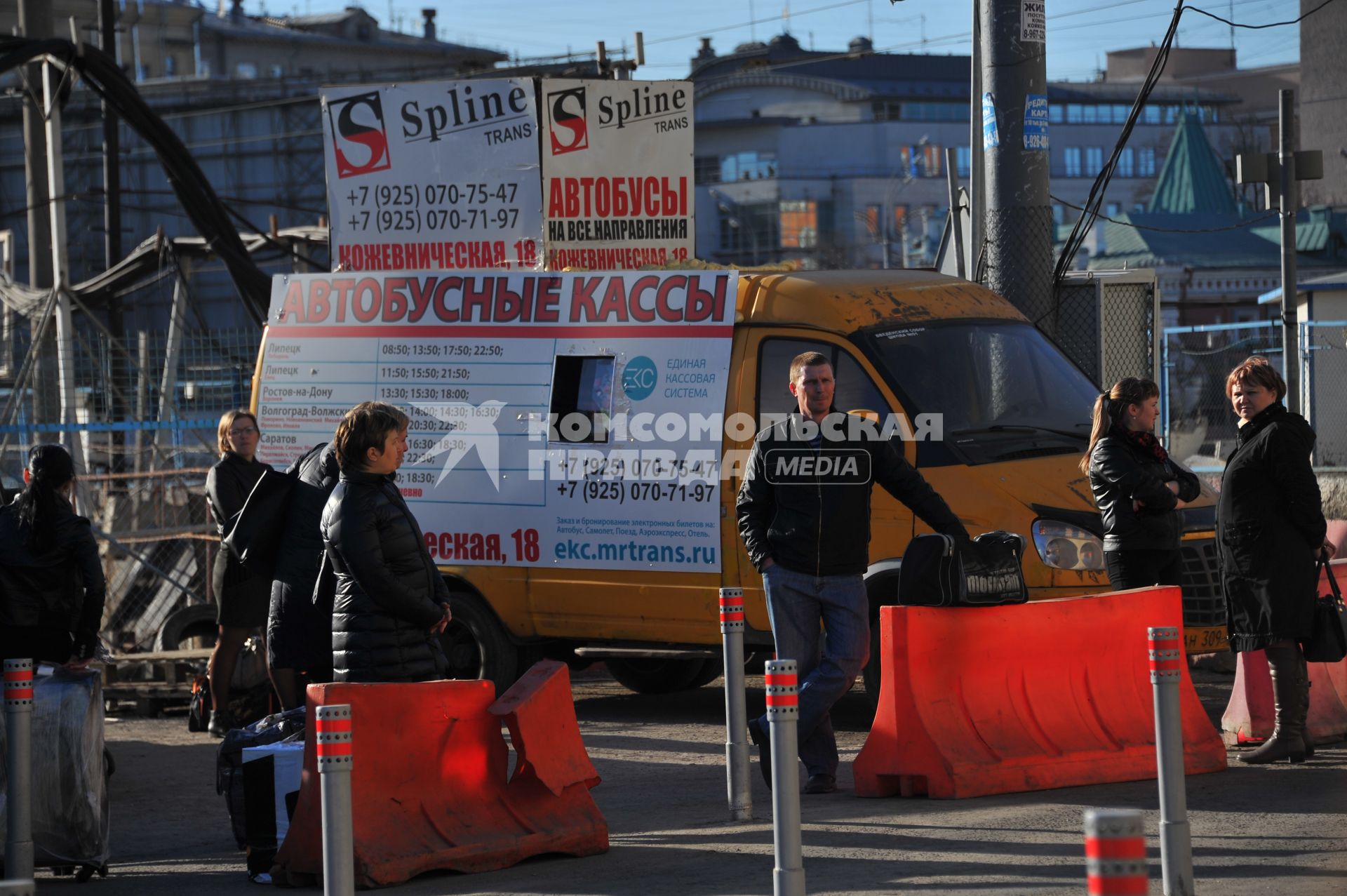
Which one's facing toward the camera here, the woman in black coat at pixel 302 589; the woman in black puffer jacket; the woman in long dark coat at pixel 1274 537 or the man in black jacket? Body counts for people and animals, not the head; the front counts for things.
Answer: the man in black jacket

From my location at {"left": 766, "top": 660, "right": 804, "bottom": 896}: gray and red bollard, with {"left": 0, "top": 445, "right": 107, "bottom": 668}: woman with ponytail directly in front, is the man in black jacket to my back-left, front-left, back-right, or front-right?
front-right

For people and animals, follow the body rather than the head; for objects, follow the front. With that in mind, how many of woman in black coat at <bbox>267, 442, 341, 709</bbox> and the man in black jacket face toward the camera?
1

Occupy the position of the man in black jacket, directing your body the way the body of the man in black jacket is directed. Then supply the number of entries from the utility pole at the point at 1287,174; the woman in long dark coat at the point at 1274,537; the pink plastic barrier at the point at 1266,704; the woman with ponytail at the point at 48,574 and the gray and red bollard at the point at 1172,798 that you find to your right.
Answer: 1

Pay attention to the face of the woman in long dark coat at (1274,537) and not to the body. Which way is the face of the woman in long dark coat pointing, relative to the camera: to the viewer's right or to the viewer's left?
to the viewer's left

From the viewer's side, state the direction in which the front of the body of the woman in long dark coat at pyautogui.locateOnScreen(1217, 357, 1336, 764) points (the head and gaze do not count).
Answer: to the viewer's left

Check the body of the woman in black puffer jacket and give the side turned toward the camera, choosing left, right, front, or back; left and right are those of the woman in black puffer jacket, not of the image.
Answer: right

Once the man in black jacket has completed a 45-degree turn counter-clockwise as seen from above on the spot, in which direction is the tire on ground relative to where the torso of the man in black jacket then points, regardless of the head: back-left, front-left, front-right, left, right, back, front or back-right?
back

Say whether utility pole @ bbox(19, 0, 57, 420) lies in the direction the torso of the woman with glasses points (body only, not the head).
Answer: no

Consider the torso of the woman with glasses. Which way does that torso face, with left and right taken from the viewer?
facing the viewer and to the right of the viewer

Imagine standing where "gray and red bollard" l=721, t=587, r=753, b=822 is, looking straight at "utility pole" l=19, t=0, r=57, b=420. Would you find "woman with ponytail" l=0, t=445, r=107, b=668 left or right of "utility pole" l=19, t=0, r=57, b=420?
left

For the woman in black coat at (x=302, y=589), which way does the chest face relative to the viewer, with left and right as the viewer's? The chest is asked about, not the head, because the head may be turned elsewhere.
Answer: facing to the right of the viewer

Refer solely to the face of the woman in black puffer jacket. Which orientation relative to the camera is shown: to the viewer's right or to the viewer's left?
to the viewer's right

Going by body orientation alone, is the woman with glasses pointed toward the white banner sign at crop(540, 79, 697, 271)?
no

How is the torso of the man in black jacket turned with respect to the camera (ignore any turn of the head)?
toward the camera

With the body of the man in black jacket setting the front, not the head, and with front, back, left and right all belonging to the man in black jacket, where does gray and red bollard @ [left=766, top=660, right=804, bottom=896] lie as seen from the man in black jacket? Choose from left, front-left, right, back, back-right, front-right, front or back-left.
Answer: front

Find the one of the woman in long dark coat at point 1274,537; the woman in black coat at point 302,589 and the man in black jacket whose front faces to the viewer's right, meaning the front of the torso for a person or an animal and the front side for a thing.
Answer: the woman in black coat

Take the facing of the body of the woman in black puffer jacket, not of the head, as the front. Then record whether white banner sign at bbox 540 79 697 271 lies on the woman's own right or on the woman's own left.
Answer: on the woman's own left

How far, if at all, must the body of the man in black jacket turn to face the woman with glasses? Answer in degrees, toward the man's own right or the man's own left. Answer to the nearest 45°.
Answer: approximately 135° to the man's own right
